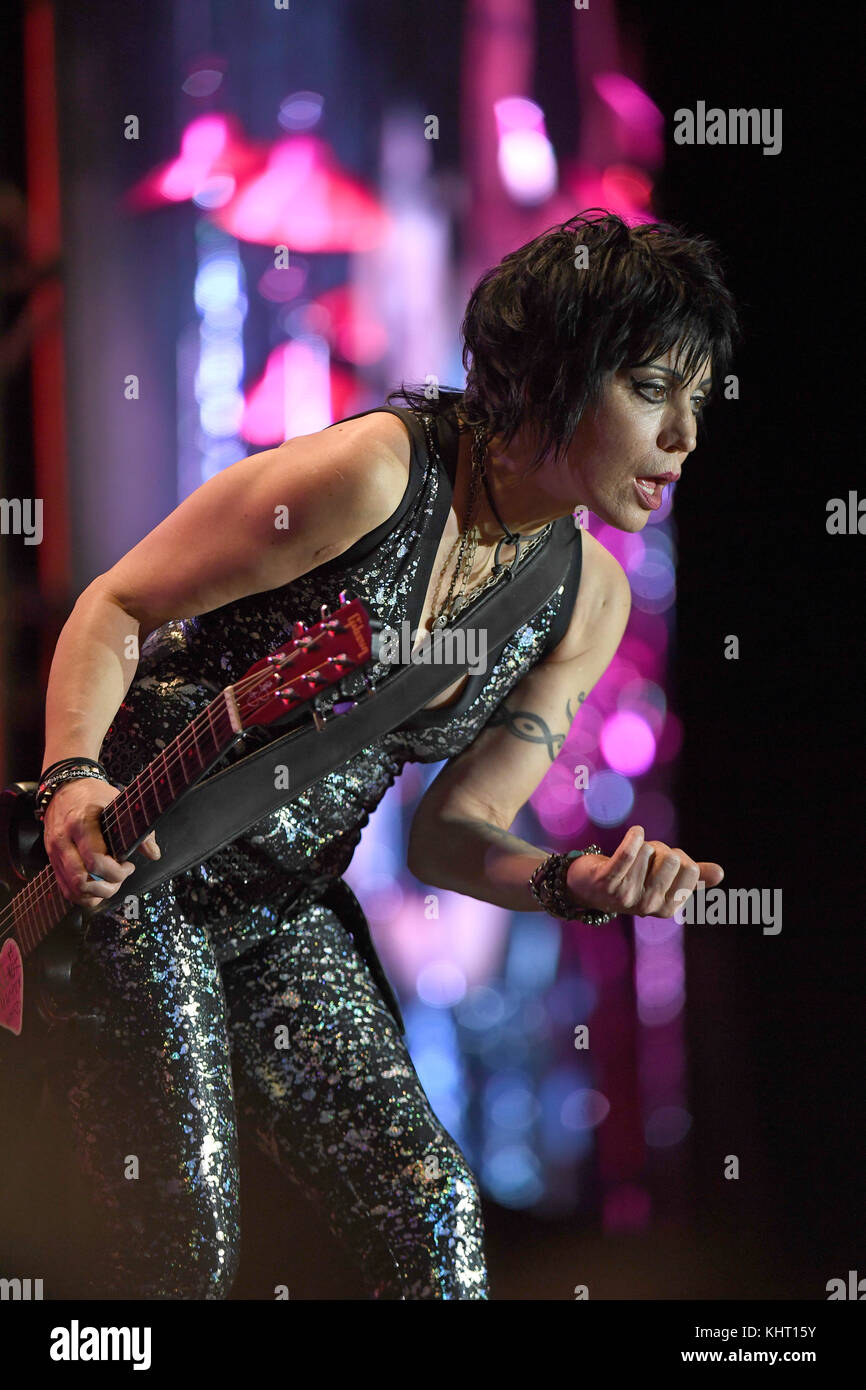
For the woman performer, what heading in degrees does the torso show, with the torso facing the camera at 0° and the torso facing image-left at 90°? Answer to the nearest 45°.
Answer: approximately 315°
